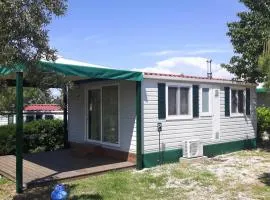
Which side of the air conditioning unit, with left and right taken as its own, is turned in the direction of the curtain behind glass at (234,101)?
left

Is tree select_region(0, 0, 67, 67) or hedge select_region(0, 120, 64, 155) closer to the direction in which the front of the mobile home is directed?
the tree

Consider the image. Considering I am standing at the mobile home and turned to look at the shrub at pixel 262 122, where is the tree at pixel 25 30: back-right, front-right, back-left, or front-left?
back-right

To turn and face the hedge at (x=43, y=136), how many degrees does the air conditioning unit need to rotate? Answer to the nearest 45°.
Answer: approximately 135° to its right

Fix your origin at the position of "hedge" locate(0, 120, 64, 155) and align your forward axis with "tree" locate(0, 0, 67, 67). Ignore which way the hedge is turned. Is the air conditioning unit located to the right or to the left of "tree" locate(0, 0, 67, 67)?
left

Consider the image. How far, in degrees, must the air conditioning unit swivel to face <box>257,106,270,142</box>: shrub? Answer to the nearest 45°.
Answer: approximately 90° to its left

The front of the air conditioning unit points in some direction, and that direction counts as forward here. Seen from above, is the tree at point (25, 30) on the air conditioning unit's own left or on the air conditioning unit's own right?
on the air conditioning unit's own right

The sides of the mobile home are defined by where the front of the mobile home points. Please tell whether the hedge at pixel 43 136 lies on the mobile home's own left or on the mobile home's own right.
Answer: on the mobile home's own right

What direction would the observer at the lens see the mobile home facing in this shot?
facing the viewer and to the left of the viewer
